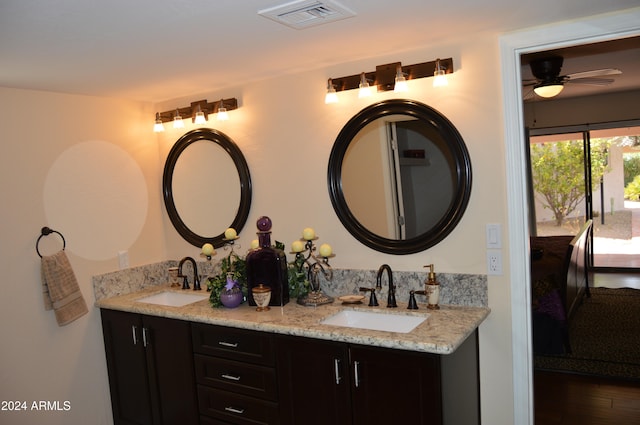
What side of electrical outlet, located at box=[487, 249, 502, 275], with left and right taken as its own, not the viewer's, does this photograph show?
front

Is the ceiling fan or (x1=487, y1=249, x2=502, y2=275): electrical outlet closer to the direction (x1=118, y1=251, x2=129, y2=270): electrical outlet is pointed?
the electrical outlet

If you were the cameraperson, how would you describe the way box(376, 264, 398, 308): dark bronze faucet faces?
facing the viewer and to the left of the viewer

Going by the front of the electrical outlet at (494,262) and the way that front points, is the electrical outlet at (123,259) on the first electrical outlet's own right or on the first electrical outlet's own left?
on the first electrical outlet's own right

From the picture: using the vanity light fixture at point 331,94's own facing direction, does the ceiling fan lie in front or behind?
behind

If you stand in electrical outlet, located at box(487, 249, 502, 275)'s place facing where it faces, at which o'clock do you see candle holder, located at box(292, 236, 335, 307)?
The candle holder is roughly at 3 o'clock from the electrical outlet.

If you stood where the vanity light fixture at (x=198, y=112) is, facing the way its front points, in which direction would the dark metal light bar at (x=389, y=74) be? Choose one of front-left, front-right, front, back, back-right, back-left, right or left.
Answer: left

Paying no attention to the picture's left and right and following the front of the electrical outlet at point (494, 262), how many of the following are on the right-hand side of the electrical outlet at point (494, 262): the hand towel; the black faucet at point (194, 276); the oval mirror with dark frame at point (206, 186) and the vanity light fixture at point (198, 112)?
4

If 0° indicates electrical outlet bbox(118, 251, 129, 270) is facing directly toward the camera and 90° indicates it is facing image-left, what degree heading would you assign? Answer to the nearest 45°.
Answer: approximately 315°

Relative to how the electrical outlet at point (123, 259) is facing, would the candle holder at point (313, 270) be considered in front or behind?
in front
